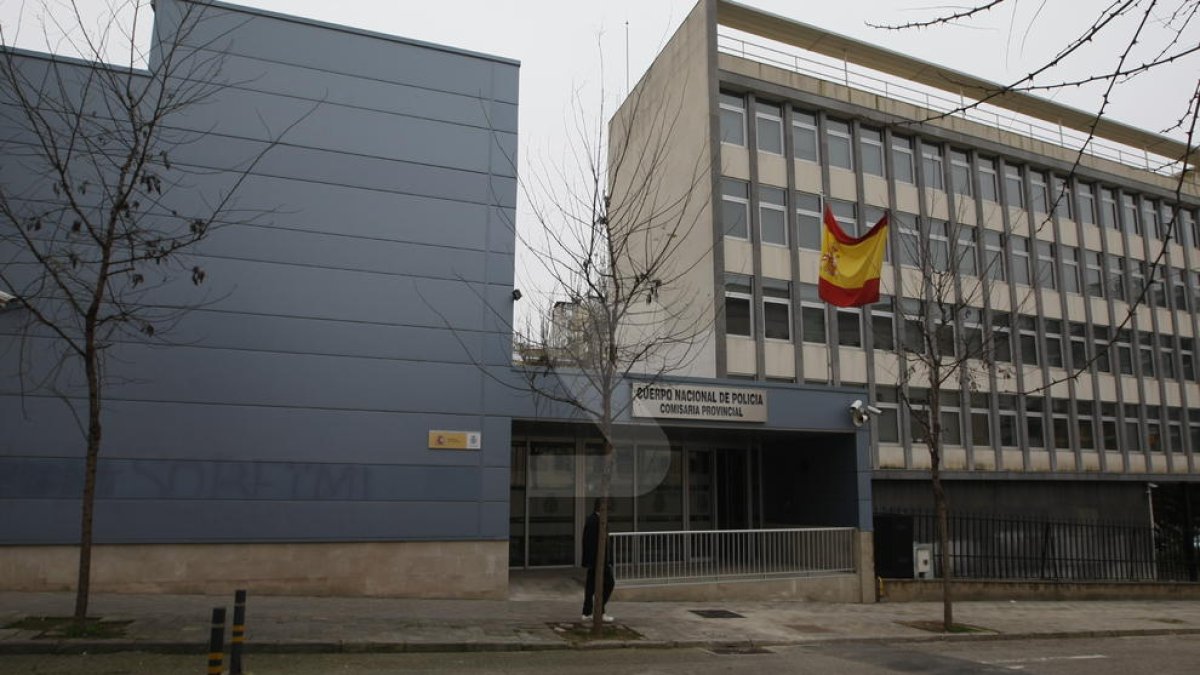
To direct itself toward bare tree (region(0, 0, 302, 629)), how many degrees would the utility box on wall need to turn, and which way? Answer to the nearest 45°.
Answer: approximately 45° to its right

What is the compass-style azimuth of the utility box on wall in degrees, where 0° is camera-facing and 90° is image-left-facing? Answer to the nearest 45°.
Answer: approximately 0°

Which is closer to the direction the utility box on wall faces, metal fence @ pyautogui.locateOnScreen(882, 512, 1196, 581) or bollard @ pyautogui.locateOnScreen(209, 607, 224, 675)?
the bollard

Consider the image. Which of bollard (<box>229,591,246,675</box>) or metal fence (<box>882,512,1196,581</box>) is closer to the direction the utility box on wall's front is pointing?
the bollard

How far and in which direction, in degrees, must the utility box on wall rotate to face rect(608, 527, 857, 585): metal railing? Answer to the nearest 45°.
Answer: approximately 45° to its right

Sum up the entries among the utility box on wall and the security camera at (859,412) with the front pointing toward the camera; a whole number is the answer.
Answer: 1
